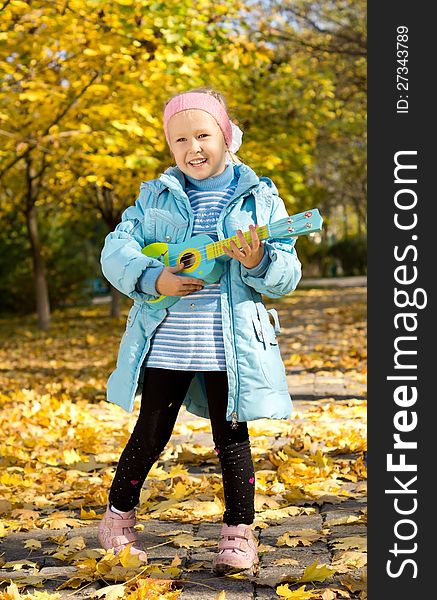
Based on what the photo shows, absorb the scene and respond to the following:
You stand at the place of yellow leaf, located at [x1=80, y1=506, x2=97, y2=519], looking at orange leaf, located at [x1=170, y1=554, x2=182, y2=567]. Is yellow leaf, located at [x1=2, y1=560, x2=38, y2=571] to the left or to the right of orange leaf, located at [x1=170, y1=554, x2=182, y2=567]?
right

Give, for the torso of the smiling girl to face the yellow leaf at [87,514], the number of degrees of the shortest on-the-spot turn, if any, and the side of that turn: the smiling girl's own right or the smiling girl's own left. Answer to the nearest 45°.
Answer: approximately 135° to the smiling girl's own right

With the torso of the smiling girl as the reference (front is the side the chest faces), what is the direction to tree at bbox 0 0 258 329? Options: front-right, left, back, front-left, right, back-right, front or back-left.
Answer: back

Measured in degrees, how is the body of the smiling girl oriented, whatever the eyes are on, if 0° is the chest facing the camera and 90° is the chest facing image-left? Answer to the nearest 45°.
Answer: approximately 0°

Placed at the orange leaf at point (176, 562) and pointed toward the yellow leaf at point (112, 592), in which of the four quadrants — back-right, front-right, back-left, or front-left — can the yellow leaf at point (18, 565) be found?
front-right
